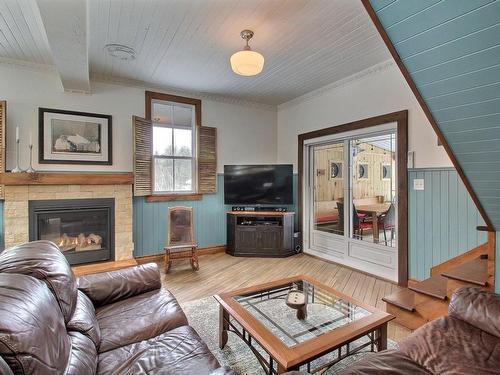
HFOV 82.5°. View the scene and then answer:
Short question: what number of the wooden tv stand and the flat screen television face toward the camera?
2

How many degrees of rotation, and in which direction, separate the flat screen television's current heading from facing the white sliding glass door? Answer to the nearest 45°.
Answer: approximately 45° to its left

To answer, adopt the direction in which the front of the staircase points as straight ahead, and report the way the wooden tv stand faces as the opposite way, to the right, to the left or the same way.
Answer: to the left

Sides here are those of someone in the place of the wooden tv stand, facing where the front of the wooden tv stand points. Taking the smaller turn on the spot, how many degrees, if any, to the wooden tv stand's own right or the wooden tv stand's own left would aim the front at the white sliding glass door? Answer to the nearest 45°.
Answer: approximately 90° to the wooden tv stand's own left

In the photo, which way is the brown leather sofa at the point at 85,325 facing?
to the viewer's right

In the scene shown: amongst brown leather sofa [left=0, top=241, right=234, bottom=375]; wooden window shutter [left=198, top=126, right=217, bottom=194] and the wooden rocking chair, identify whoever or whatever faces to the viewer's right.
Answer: the brown leather sofa

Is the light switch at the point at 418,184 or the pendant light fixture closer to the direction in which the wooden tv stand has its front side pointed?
the pendant light fixture

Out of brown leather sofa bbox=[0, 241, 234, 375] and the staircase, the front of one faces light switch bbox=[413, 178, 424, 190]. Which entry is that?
the brown leather sofa

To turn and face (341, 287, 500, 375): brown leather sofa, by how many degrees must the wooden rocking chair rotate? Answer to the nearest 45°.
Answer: approximately 45° to its left

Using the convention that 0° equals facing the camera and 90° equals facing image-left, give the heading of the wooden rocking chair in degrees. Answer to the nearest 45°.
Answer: approximately 0°
